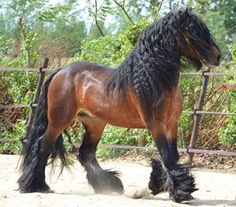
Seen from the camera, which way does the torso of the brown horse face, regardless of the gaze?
to the viewer's right
